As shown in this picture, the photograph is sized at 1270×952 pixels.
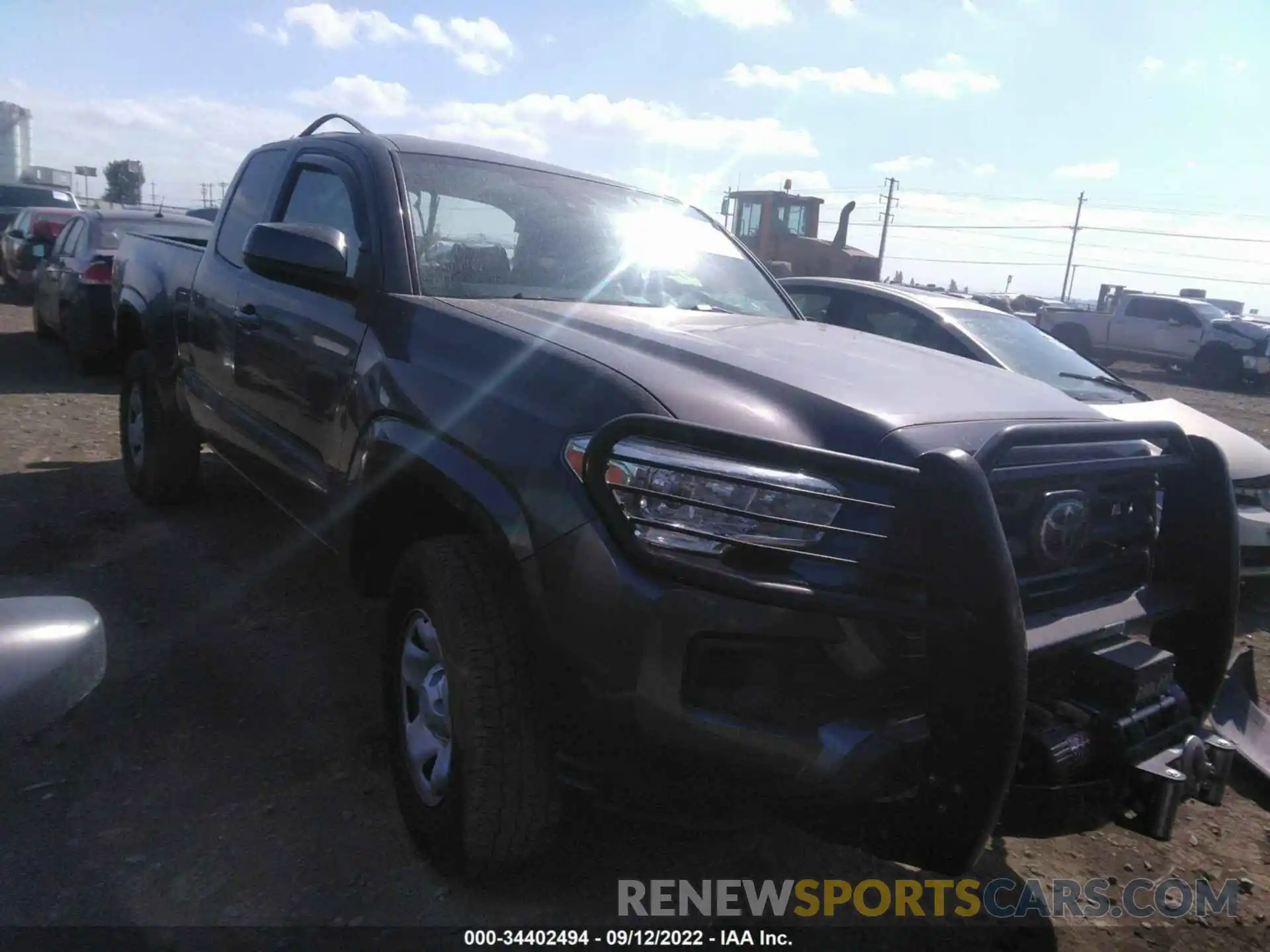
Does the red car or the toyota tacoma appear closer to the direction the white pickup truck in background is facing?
the toyota tacoma

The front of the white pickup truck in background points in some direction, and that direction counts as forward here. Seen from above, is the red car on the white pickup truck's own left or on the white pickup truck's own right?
on the white pickup truck's own right

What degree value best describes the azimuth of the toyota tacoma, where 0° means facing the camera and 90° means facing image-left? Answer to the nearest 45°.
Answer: approximately 315°

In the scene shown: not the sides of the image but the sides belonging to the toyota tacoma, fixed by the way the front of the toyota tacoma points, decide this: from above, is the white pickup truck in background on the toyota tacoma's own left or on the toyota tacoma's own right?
on the toyota tacoma's own left

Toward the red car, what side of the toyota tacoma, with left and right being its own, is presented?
back

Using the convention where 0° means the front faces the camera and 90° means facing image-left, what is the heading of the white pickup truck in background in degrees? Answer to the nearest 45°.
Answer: approximately 315°
